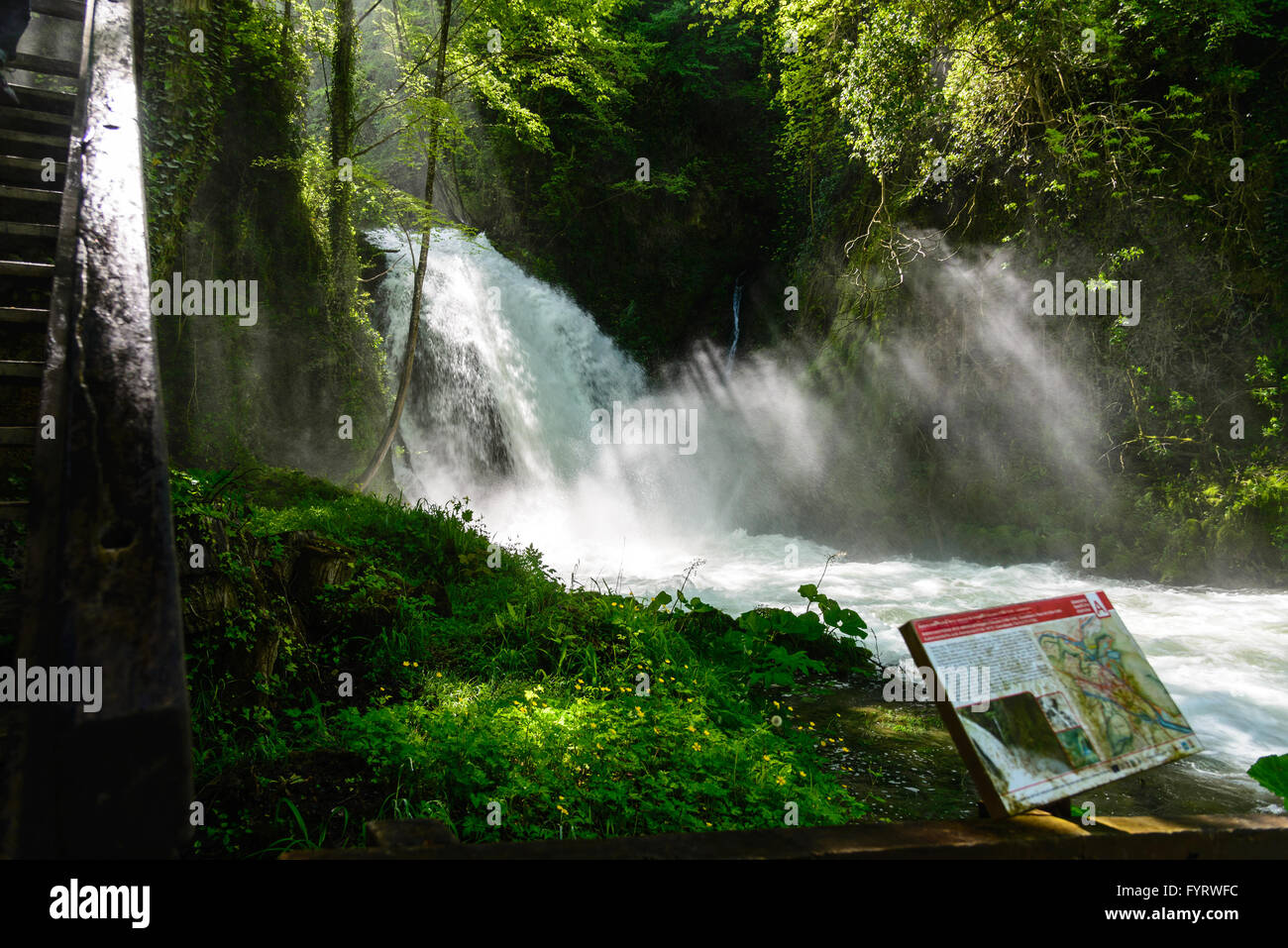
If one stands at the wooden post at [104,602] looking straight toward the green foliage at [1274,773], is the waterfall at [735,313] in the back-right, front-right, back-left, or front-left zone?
front-left

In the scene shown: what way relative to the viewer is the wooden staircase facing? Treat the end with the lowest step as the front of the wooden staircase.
toward the camera

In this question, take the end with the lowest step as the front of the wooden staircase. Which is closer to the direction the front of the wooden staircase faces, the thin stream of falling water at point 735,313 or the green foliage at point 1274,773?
the green foliage

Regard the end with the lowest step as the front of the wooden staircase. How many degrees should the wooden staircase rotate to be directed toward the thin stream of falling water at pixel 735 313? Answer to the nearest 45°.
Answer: approximately 135° to its left

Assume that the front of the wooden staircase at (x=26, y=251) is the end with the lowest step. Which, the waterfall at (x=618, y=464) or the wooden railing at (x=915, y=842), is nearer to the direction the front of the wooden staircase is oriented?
the wooden railing

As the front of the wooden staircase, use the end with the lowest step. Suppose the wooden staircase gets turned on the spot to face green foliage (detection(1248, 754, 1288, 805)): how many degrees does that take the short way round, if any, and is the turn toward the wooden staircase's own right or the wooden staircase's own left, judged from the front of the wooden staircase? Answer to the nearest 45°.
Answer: approximately 45° to the wooden staircase's own left

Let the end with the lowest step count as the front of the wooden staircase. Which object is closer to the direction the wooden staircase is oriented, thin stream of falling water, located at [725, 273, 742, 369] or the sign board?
the sign board

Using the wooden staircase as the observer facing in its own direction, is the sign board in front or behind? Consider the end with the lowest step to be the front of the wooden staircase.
in front

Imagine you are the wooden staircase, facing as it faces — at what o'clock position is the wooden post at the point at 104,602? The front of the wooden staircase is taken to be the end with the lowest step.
The wooden post is roughly at 12 o'clock from the wooden staircase.
